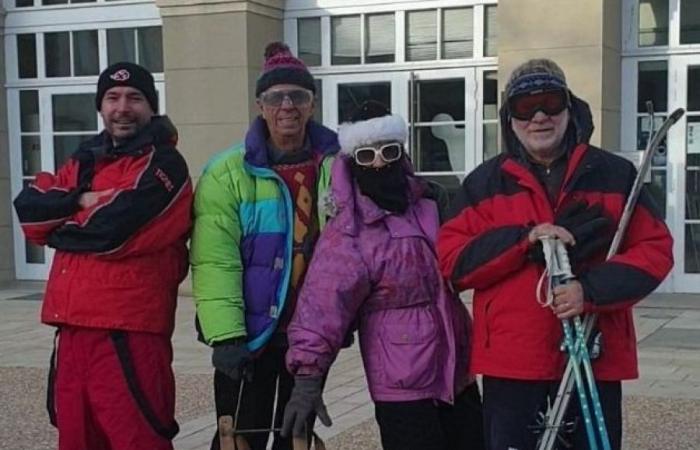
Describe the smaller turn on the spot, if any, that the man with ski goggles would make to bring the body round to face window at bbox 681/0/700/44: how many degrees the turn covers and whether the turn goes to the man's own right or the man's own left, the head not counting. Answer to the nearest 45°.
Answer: approximately 180°

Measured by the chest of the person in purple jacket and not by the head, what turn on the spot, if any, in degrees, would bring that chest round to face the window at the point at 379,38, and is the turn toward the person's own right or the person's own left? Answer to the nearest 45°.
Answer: approximately 135° to the person's own left

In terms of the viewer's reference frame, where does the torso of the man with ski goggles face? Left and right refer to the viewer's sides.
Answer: facing the viewer

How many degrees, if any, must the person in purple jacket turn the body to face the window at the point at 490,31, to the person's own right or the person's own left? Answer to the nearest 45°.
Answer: approximately 135° to the person's own left

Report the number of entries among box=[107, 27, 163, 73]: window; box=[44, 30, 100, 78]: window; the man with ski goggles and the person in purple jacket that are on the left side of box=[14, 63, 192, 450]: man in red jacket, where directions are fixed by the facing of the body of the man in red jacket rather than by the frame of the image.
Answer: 2

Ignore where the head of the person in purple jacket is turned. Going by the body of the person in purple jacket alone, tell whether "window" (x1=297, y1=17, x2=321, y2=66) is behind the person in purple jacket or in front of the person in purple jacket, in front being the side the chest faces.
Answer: behind

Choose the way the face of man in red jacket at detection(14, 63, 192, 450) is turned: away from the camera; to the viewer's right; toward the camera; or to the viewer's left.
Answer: toward the camera

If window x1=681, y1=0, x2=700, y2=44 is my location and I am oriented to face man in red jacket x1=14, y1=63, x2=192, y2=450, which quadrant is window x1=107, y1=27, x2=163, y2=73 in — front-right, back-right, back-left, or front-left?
front-right

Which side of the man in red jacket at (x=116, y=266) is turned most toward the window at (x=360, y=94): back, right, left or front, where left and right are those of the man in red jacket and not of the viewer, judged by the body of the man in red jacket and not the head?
back

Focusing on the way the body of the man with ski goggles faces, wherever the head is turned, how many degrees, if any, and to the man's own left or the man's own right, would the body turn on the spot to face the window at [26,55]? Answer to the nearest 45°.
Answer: approximately 135° to the man's own right

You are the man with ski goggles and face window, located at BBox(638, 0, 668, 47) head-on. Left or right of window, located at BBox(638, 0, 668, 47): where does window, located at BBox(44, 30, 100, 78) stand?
left

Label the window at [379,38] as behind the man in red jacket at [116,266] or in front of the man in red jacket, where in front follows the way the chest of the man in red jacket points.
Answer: behind

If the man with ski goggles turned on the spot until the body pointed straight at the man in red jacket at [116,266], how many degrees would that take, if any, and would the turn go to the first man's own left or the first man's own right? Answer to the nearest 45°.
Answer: approximately 90° to the first man's own right

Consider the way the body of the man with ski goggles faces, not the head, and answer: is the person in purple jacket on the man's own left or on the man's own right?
on the man's own right

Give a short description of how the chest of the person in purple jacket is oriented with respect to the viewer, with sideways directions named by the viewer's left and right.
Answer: facing the viewer and to the right of the viewer

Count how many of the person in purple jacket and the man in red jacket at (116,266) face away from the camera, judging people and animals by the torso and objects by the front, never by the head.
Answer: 0

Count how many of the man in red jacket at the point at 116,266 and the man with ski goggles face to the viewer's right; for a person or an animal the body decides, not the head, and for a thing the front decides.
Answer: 0

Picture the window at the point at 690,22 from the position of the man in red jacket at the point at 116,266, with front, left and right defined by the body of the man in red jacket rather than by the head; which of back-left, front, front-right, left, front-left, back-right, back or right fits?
back

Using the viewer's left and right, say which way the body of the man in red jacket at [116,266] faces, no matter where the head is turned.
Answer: facing the viewer and to the left of the viewer

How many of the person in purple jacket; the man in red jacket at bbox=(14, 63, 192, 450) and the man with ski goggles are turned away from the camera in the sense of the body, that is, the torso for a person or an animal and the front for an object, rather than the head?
0
